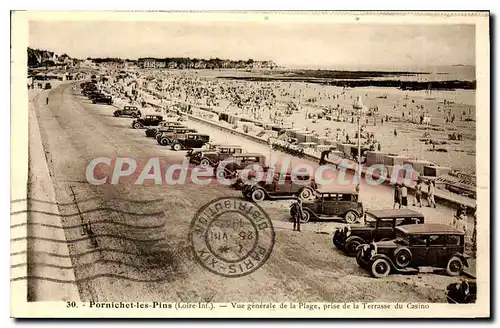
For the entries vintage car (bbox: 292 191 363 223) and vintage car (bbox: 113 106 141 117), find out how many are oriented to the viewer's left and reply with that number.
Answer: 2

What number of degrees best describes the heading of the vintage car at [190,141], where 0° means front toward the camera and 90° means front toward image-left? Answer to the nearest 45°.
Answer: approximately 45°

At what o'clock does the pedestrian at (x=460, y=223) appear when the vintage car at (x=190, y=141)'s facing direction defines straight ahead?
The pedestrian is roughly at 8 o'clock from the vintage car.

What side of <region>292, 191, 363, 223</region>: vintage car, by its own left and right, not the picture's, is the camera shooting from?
left

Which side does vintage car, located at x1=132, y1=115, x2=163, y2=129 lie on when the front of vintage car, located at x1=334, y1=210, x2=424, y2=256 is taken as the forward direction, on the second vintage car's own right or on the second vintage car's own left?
on the second vintage car's own right

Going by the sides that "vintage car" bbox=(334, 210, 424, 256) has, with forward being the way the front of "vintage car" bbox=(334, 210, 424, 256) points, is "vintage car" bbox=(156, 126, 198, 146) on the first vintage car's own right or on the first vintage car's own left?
on the first vintage car's own right

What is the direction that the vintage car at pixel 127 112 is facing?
to the viewer's left
